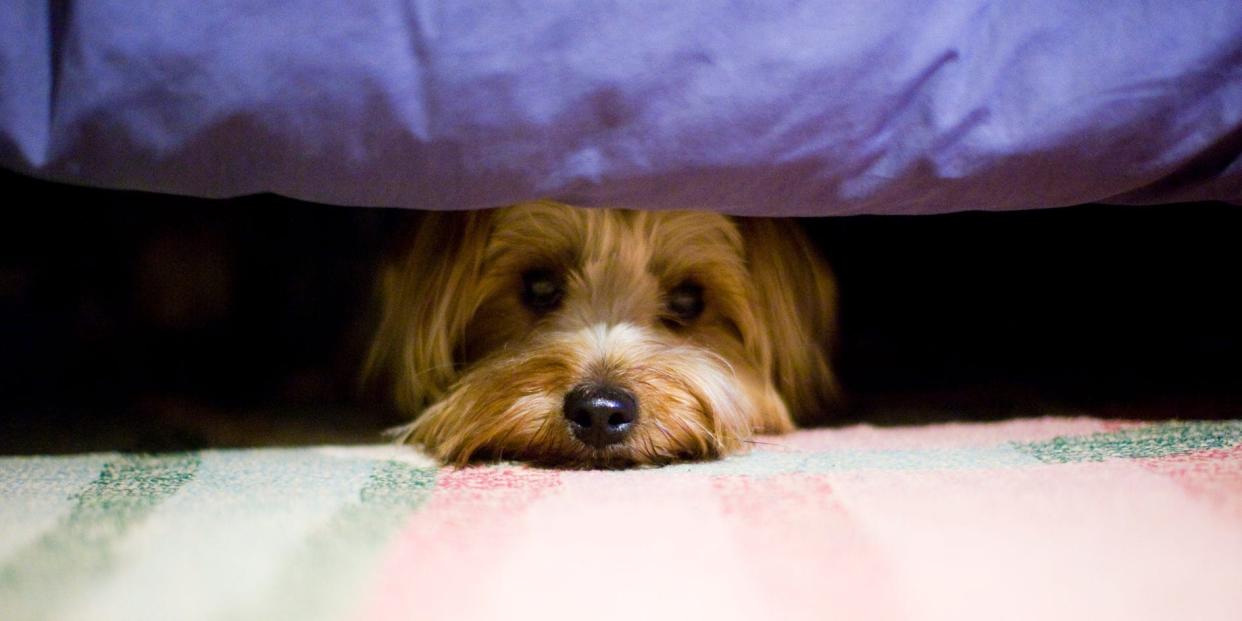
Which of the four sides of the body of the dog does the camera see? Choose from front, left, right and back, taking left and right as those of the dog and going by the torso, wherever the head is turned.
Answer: front
